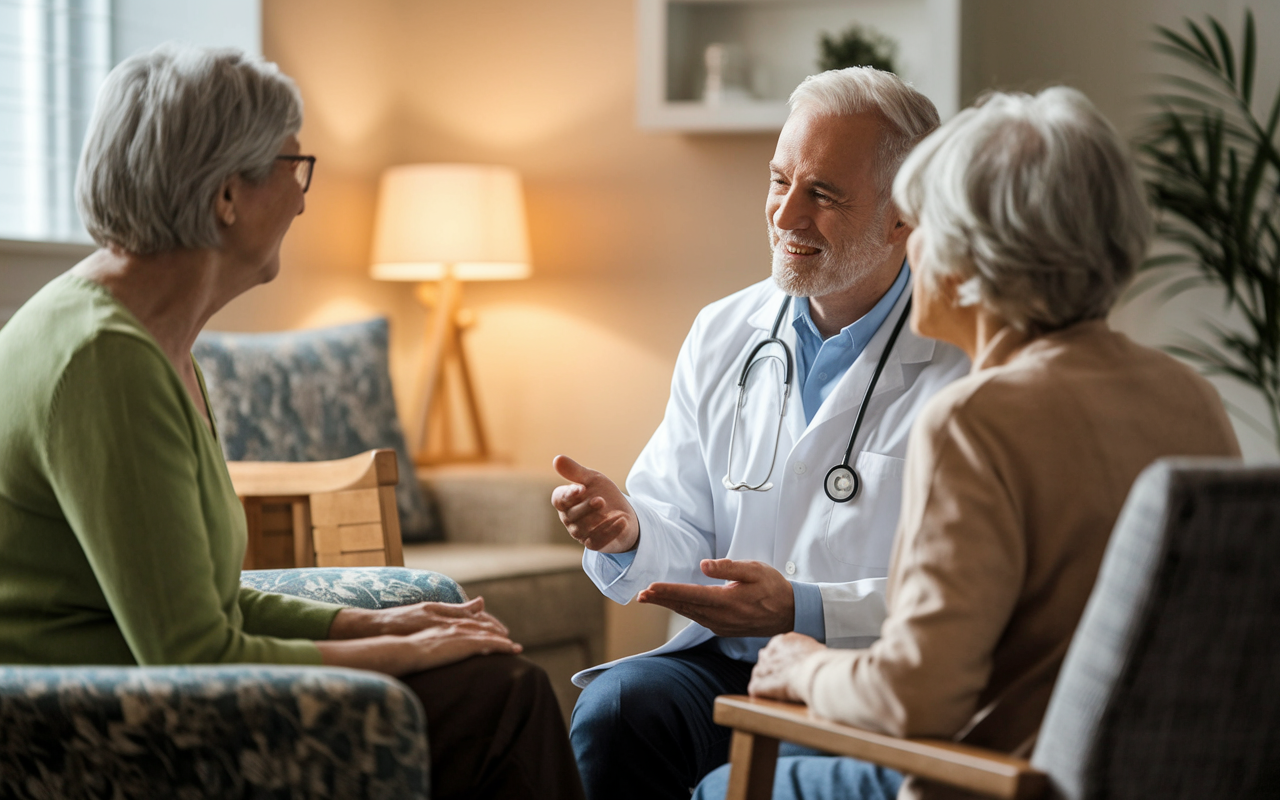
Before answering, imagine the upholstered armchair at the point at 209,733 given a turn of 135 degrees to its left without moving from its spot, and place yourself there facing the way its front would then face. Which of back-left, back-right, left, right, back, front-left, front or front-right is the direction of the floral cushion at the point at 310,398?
front-right

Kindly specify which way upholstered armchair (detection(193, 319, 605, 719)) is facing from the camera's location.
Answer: facing the viewer and to the right of the viewer

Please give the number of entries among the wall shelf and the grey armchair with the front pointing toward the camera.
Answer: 1

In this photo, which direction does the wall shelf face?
toward the camera

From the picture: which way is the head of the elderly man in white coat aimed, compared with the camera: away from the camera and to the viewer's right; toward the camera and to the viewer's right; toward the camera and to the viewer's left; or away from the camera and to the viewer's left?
toward the camera and to the viewer's left

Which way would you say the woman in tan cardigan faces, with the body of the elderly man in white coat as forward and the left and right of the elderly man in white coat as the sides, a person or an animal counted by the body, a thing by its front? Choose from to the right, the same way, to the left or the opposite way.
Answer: to the right

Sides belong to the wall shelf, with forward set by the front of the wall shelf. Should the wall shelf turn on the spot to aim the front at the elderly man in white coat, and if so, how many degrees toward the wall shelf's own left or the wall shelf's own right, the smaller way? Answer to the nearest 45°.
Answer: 0° — it already faces them

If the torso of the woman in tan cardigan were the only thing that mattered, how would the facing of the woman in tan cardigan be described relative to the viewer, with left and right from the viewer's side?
facing away from the viewer and to the left of the viewer

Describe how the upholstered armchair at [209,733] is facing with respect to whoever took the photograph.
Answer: facing to the right of the viewer

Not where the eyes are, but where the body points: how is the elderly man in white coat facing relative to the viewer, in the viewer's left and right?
facing the viewer and to the left of the viewer

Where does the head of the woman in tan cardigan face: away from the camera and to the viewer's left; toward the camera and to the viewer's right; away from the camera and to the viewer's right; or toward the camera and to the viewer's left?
away from the camera and to the viewer's left

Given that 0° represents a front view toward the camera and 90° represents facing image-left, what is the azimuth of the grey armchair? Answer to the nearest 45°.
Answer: approximately 135°
